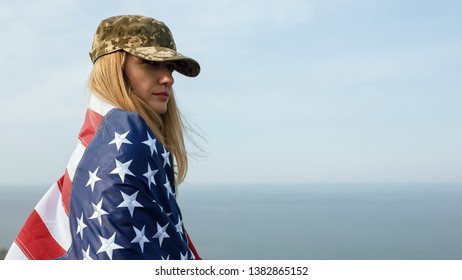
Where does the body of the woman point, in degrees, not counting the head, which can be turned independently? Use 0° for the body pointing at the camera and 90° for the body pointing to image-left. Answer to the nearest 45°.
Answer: approximately 270°
